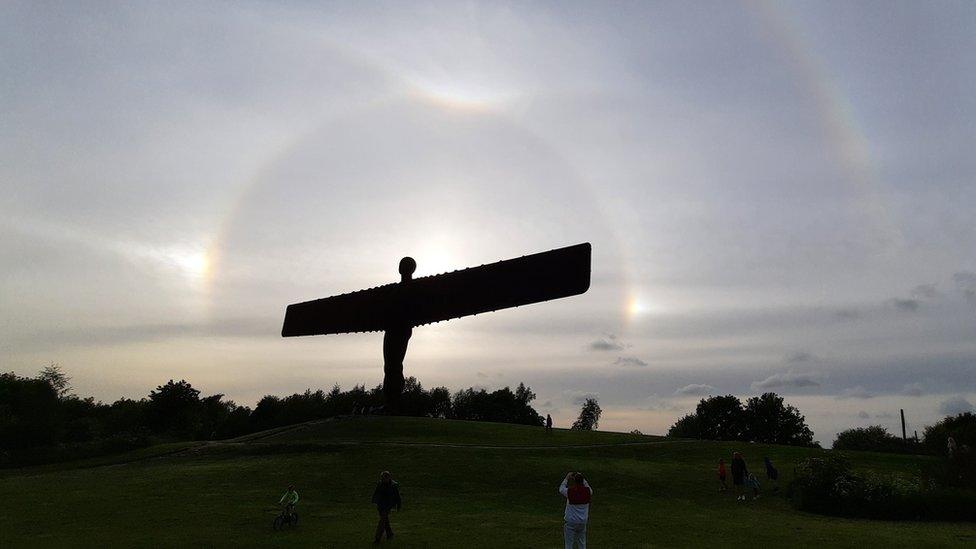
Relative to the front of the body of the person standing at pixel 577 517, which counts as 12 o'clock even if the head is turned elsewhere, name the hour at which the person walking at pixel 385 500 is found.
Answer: the person walking at pixel 385 500 is roughly at 10 o'clock from the person standing at pixel 577 517.

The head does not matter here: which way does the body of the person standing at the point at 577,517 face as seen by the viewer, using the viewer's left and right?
facing away from the viewer

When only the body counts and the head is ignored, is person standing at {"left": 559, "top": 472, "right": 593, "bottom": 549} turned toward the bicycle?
no

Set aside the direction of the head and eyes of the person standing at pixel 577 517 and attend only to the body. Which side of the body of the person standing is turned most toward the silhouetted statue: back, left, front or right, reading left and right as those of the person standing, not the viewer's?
front

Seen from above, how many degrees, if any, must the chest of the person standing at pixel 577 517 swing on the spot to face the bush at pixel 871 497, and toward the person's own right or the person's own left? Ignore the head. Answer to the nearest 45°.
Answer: approximately 45° to the person's own right

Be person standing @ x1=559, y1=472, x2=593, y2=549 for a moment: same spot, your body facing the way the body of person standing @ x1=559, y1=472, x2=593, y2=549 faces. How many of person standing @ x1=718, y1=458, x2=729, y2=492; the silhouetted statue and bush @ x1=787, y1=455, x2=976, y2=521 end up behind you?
0

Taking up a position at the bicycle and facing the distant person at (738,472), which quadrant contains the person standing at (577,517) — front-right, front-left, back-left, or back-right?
front-right

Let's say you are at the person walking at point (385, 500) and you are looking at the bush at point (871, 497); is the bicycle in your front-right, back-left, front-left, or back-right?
back-left

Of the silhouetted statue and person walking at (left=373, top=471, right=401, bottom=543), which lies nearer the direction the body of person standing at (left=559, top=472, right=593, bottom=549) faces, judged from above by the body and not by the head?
the silhouetted statue

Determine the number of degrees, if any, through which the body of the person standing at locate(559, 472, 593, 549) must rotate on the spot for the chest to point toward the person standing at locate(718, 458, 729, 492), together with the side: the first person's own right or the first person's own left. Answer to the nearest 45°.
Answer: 0° — they already face them

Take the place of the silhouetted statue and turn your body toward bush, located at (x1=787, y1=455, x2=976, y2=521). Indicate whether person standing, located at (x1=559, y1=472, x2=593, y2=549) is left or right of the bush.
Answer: right

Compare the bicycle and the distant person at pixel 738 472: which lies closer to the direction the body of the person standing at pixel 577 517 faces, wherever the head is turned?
the distant person

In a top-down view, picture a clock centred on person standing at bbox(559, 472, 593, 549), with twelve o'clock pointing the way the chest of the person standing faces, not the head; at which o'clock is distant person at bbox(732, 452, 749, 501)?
The distant person is roughly at 1 o'clock from the person standing.

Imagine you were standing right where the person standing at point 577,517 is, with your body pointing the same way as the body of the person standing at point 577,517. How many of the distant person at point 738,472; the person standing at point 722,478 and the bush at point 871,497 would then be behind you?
0
